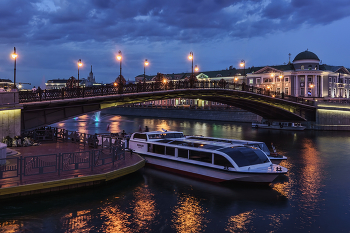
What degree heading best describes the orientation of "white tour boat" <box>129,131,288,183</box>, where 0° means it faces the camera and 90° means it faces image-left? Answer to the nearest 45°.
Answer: approximately 315°
